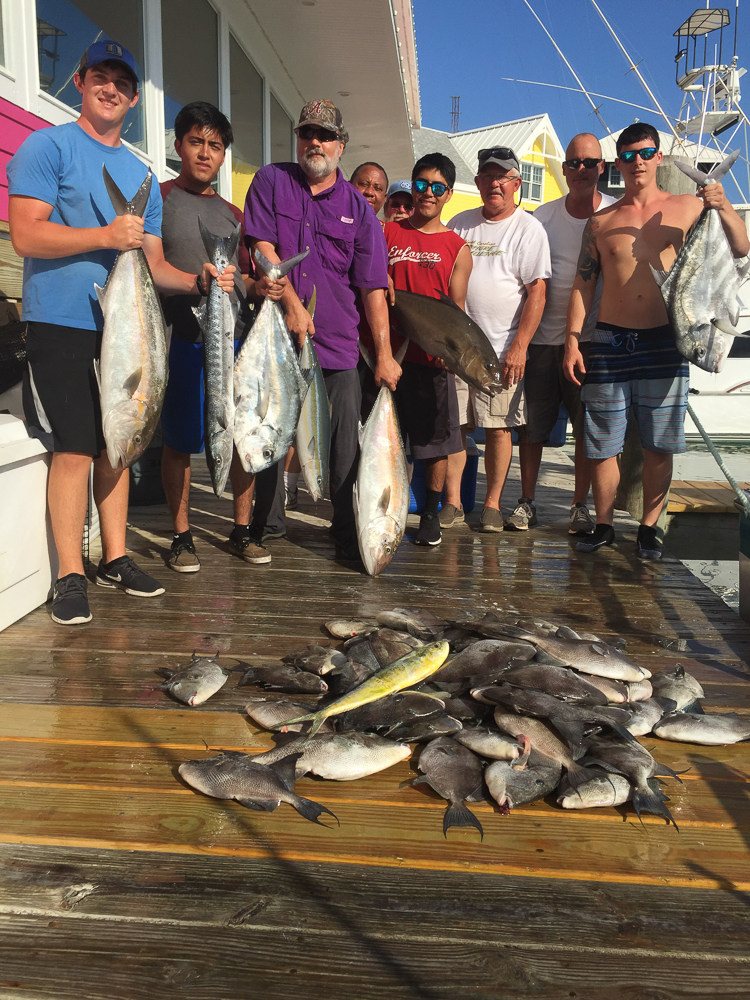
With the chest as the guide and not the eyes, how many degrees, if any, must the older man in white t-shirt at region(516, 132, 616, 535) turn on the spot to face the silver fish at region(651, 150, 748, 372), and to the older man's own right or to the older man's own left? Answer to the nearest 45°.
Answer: approximately 45° to the older man's own left

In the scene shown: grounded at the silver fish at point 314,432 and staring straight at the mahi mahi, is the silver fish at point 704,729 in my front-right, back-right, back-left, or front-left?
front-left

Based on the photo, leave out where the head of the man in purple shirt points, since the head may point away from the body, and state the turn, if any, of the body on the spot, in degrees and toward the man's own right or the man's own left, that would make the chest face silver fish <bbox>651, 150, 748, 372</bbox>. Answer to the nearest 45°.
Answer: approximately 90° to the man's own left

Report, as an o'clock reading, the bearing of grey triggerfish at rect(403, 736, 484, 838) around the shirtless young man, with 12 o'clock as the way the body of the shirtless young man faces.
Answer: The grey triggerfish is roughly at 12 o'clock from the shirtless young man.

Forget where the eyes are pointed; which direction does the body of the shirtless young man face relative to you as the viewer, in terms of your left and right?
facing the viewer

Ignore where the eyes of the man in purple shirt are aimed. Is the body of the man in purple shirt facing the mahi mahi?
yes

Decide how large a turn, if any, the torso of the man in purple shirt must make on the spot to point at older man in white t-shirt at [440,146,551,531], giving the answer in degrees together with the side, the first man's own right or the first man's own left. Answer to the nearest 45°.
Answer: approximately 135° to the first man's own left

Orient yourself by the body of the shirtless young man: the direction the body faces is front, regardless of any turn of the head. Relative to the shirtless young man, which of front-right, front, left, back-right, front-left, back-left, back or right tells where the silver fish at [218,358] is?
front-right

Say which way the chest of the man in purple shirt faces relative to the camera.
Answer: toward the camera

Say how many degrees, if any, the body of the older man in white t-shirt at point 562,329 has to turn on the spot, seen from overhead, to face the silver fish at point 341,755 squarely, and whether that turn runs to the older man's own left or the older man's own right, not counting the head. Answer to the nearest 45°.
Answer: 0° — they already face it

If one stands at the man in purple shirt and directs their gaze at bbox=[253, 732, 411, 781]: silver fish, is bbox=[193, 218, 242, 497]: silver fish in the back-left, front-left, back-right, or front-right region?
front-right

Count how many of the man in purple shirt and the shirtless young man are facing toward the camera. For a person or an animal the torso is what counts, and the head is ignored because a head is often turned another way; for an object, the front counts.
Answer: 2

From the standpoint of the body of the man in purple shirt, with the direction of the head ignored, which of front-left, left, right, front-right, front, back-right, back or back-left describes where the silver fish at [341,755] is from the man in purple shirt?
front

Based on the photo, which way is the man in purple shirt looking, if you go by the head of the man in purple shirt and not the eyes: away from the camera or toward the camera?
toward the camera

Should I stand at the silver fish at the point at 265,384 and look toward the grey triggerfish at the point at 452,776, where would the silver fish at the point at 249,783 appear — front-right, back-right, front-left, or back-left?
front-right

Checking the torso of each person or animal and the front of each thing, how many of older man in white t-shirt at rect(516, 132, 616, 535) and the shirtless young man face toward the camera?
2

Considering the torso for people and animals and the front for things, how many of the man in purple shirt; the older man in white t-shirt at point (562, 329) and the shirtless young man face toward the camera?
3

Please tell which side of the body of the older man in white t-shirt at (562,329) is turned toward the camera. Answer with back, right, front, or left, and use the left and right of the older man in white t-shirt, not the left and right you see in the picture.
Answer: front

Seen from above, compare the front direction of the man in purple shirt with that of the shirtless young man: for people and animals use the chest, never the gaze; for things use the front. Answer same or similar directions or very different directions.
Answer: same or similar directions

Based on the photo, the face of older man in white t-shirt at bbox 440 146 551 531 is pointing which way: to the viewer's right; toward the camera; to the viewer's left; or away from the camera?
toward the camera

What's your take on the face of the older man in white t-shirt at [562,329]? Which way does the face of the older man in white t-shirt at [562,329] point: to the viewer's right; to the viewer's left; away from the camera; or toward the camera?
toward the camera

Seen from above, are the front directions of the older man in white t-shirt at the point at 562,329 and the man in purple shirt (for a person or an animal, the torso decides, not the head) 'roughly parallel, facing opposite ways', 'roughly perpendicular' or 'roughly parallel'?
roughly parallel
